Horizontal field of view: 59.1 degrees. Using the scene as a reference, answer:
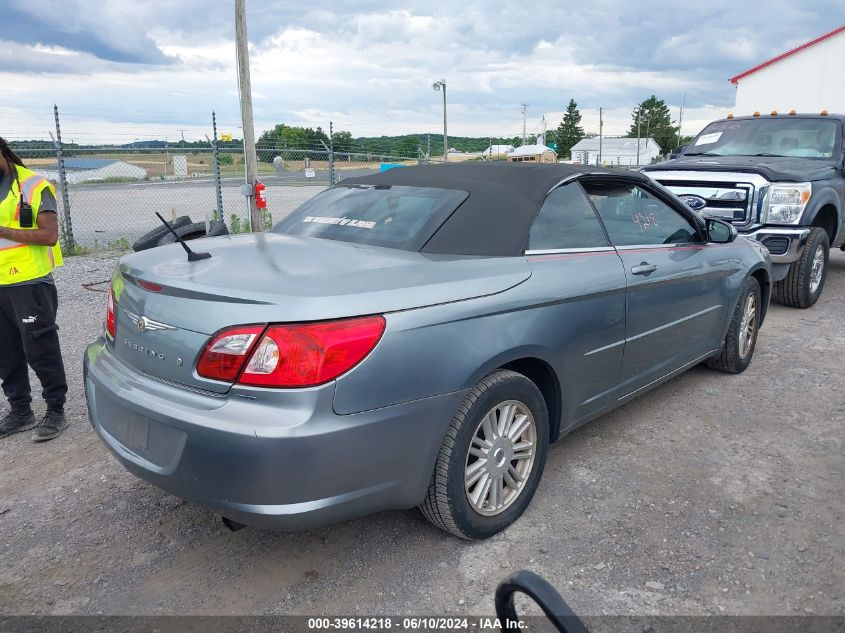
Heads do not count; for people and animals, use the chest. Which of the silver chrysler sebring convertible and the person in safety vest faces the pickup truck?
the silver chrysler sebring convertible

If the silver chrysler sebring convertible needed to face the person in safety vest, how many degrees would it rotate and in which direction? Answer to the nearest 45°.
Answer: approximately 90° to its left

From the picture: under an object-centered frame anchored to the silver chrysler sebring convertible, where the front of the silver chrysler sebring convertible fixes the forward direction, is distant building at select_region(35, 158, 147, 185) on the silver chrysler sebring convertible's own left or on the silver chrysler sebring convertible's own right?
on the silver chrysler sebring convertible's own left

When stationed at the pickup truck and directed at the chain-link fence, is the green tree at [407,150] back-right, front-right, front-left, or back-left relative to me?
front-right

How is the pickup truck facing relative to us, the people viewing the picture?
facing the viewer and to the left of the viewer

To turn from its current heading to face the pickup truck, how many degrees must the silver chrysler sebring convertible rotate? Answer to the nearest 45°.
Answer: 0° — it already faces it

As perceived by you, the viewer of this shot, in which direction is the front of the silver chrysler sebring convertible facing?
facing away from the viewer and to the right of the viewer

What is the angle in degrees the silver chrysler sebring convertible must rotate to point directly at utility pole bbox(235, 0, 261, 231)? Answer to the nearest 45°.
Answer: approximately 45° to its left

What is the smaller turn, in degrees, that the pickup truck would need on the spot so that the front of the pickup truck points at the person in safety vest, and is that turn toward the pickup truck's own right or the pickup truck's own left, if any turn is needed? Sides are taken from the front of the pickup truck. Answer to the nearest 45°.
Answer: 0° — it already faces them
